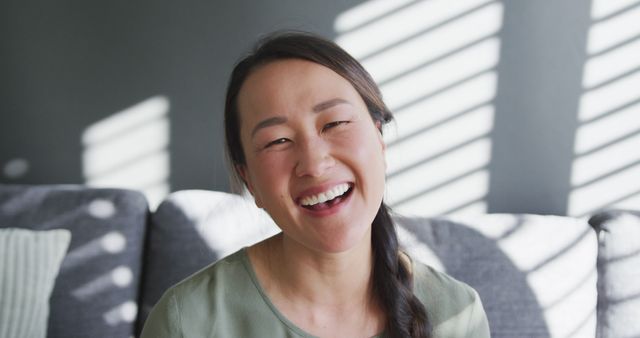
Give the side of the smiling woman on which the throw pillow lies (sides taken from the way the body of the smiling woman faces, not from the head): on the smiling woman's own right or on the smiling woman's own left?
on the smiling woman's own right

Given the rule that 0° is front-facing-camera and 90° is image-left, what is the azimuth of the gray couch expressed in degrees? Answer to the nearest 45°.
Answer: approximately 0°

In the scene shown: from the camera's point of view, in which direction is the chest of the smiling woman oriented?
toward the camera
